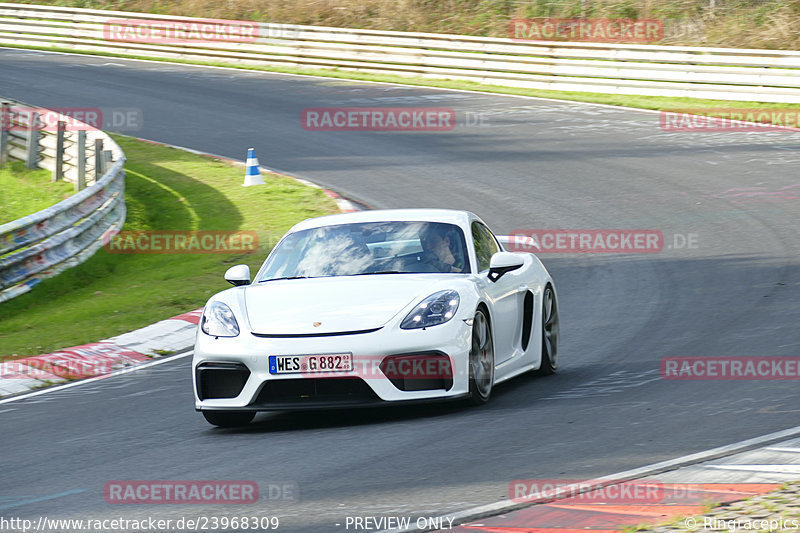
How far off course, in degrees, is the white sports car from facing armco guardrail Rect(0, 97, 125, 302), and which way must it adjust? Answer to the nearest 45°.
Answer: approximately 90° to its right

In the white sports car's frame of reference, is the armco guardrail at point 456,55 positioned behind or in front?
behind

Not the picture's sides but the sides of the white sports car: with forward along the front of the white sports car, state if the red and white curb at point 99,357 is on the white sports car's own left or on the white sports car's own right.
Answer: on the white sports car's own right

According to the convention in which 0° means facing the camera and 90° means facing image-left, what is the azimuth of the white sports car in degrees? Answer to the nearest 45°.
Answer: approximately 45°
